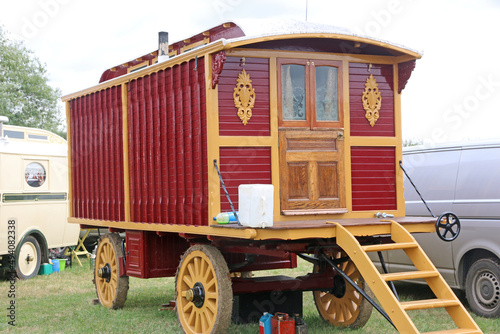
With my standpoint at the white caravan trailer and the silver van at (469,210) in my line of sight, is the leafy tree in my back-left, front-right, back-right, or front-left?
back-left

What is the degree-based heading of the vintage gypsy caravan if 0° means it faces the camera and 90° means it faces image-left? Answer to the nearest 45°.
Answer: approximately 315°

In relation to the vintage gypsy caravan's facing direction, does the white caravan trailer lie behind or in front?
behind
